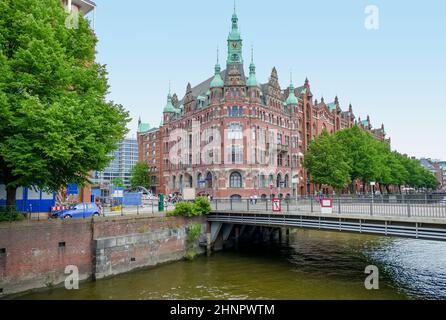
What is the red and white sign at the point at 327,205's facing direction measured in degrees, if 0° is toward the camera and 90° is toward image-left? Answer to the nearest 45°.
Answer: approximately 0°

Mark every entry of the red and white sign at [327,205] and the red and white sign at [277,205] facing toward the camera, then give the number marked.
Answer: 2

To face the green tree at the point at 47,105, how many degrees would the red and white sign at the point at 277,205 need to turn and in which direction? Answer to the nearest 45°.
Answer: approximately 45° to its right

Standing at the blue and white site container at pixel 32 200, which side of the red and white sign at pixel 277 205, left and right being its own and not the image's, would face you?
right

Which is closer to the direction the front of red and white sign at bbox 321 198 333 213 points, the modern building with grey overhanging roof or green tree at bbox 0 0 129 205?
the green tree

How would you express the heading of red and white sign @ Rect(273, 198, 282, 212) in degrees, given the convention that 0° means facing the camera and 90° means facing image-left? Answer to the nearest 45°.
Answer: approximately 0°

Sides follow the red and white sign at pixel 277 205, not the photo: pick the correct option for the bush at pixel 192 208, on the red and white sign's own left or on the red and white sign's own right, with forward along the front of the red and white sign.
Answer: on the red and white sign's own right

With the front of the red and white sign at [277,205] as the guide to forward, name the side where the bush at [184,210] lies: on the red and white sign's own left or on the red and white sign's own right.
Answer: on the red and white sign's own right

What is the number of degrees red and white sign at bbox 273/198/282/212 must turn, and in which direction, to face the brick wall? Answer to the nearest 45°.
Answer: approximately 45° to its right
